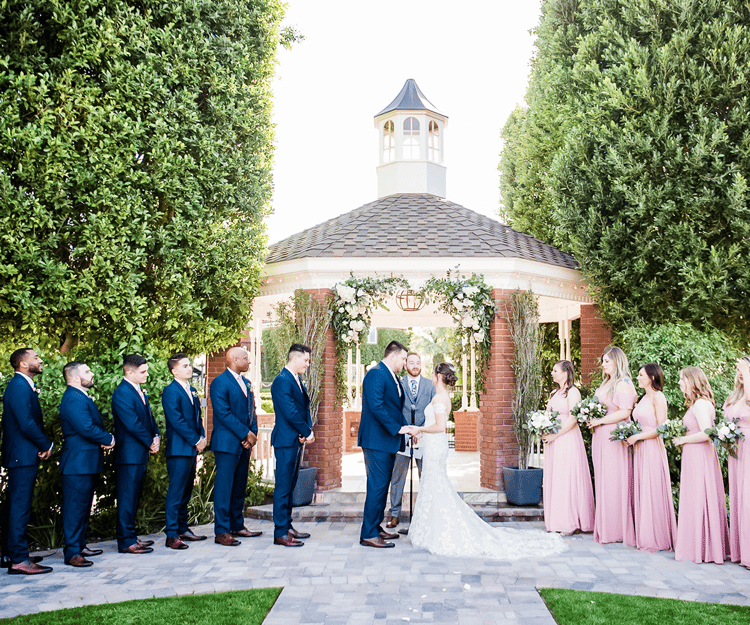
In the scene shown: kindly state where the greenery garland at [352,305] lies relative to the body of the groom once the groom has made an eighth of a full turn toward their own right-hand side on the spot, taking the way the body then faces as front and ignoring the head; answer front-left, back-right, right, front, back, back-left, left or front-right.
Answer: back-left

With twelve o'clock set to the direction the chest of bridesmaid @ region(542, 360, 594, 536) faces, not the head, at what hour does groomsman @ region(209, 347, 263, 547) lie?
The groomsman is roughly at 11 o'clock from the bridesmaid.

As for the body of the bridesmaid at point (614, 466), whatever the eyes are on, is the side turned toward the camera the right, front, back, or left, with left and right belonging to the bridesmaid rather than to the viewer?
left

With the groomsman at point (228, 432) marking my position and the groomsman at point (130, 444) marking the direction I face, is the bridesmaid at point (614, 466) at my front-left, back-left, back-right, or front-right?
back-left

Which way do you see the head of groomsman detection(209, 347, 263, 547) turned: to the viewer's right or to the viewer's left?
to the viewer's right

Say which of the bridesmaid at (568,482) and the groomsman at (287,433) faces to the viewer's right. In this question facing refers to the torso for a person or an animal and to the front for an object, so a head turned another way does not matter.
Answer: the groomsman

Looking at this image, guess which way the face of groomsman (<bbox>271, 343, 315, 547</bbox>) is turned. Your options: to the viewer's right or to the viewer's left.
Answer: to the viewer's right

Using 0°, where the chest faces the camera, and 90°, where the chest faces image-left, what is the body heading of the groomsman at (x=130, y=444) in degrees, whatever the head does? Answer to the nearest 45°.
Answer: approximately 270°

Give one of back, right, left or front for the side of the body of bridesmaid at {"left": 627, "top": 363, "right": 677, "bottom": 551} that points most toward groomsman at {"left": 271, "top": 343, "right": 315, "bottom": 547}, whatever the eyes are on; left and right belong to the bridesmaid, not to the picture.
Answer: front

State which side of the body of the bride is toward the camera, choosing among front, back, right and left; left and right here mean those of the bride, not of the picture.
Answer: left

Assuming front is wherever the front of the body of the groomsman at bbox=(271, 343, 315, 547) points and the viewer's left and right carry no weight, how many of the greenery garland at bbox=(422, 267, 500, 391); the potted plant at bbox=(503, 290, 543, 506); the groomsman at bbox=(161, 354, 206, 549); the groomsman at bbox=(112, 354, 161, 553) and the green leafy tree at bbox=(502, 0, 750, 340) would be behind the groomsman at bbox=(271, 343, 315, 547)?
2

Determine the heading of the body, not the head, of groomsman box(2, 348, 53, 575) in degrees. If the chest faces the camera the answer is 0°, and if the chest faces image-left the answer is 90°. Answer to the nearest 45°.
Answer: approximately 270°

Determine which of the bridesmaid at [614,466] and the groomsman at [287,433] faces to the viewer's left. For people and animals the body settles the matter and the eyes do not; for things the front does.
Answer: the bridesmaid

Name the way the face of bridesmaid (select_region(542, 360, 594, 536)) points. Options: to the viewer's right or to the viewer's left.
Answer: to the viewer's left

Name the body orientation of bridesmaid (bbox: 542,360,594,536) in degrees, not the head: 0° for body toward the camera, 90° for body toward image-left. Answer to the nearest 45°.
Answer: approximately 90°

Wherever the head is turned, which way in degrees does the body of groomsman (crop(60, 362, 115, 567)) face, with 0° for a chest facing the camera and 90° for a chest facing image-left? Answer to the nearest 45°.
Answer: approximately 270°

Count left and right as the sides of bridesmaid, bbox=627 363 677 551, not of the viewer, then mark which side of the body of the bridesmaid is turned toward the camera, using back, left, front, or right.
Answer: left
